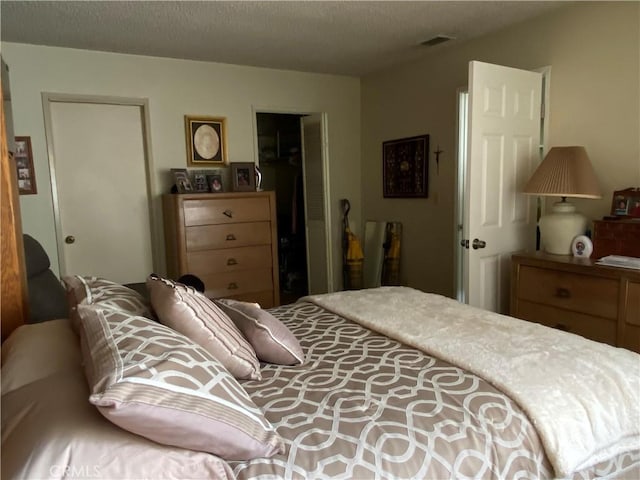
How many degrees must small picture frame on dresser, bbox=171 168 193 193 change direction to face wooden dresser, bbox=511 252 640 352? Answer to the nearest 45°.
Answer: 0° — it already faces it

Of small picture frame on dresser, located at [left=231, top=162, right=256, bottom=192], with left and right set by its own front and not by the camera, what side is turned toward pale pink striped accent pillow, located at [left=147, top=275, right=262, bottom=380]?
front

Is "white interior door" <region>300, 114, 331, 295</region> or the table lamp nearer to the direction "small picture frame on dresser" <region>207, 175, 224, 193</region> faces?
the table lamp

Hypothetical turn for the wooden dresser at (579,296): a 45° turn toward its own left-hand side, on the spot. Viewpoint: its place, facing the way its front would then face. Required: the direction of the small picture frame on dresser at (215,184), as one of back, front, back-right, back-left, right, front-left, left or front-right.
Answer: right

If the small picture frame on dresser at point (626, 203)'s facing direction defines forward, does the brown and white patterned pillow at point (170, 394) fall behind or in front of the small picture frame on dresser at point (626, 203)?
in front

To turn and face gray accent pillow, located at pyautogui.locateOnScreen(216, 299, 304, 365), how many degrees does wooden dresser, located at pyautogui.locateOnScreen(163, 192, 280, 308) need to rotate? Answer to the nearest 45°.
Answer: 0° — it already faces it

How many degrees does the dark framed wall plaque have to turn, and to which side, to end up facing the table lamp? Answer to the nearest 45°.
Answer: approximately 90° to its left

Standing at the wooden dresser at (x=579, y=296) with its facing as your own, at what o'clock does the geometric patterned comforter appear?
The geometric patterned comforter is roughly at 11 o'clock from the wooden dresser.

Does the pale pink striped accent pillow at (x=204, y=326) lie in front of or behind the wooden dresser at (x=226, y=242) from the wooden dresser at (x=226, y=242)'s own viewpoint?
in front

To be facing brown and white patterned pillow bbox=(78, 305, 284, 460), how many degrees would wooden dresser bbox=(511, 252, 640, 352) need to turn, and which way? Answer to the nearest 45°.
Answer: approximately 45° to its left

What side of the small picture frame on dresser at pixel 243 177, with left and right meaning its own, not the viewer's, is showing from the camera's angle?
front

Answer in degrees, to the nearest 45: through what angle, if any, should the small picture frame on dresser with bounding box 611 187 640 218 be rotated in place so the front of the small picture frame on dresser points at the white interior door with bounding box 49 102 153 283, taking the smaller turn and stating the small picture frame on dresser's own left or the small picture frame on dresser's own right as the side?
approximately 45° to the small picture frame on dresser's own right

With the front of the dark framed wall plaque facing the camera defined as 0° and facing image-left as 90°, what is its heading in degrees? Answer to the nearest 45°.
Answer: approximately 45°

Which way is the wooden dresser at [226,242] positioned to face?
toward the camera

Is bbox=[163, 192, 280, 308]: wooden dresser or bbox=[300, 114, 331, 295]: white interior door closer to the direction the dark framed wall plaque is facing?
the wooden dresser

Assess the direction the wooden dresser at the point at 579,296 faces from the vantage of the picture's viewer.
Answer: facing the viewer and to the left of the viewer

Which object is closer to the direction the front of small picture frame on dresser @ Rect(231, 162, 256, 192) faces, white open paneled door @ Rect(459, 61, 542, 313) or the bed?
the bed

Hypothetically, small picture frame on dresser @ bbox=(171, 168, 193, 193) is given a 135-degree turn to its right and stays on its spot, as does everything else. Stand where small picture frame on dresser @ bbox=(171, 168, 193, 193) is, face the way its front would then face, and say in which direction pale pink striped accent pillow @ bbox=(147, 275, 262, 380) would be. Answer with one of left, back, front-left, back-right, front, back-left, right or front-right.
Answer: left
